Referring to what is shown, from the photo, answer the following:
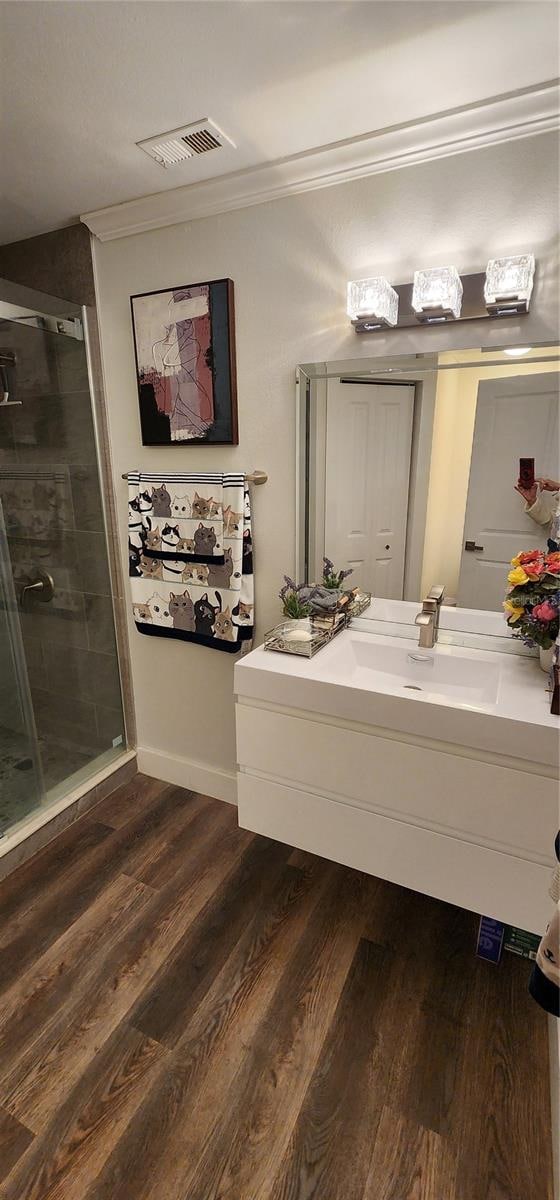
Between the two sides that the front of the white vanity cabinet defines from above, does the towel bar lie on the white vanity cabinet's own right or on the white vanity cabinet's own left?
on the white vanity cabinet's own right

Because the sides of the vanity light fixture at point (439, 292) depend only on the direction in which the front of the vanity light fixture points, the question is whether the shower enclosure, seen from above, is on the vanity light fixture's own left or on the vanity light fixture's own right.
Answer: on the vanity light fixture's own right

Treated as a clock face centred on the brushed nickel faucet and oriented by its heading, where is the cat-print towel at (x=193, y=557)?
The cat-print towel is roughly at 2 o'clock from the brushed nickel faucet.

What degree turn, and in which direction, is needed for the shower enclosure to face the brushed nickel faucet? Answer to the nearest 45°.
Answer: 0° — it already faces it

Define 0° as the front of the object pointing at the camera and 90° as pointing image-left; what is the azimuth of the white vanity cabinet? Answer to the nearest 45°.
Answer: approximately 45°

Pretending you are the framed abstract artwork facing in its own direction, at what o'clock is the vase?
The vase is roughly at 9 o'clock from the framed abstract artwork.

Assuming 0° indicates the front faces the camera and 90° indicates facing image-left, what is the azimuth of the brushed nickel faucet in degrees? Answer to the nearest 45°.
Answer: approximately 45°

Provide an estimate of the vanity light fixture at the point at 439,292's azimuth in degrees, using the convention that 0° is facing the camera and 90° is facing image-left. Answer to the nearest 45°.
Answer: approximately 45°

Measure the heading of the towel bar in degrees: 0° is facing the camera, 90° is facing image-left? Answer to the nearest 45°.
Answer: approximately 45°

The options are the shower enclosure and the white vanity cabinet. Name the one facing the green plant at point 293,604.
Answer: the shower enclosure

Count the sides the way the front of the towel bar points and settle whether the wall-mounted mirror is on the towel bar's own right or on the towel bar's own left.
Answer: on the towel bar's own left

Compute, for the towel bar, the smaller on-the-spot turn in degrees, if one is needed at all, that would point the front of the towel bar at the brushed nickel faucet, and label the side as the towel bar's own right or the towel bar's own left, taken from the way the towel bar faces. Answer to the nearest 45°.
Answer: approximately 90° to the towel bar's own left
